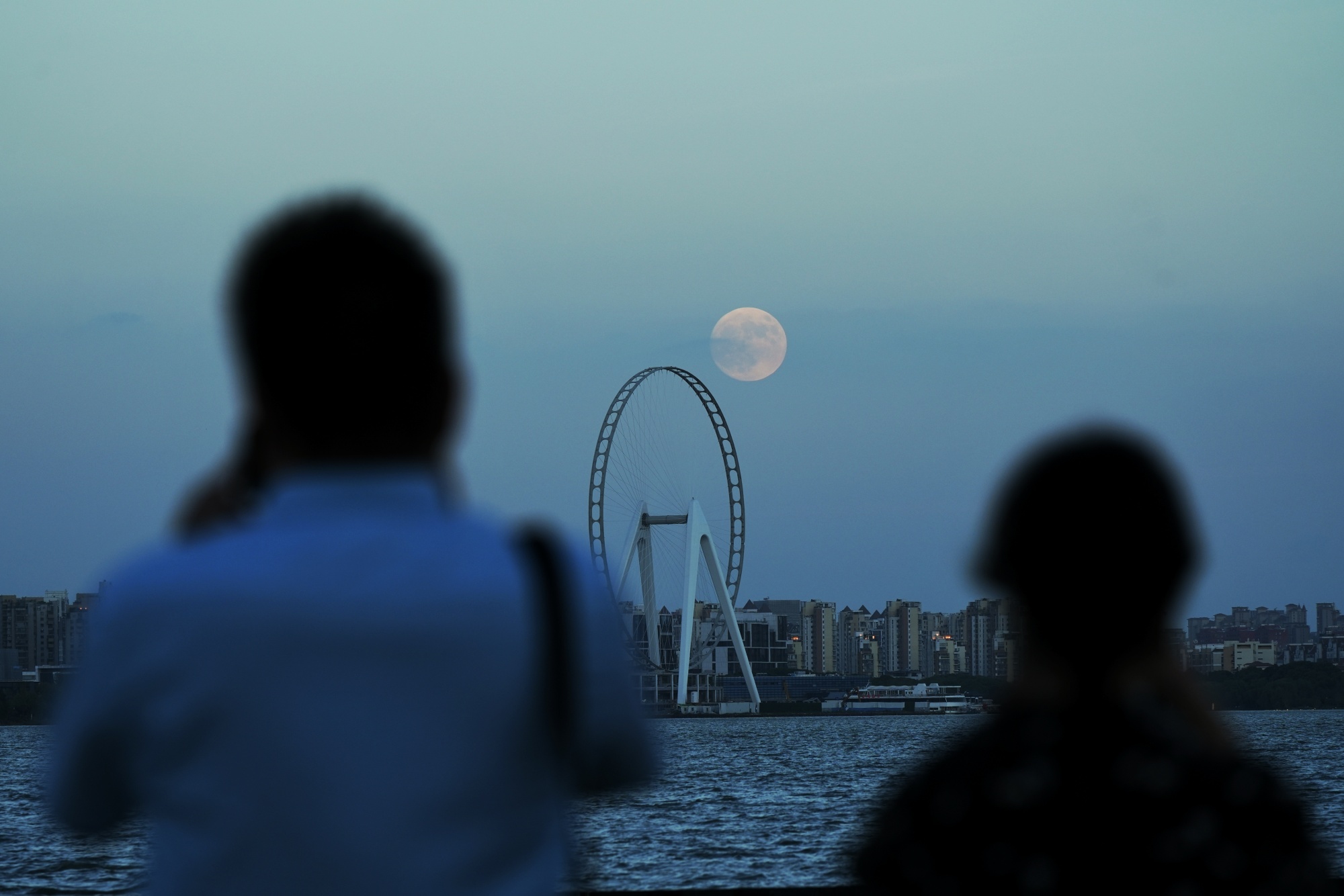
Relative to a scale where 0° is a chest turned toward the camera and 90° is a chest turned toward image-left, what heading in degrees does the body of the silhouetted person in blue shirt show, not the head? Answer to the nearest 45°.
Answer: approximately 180°
